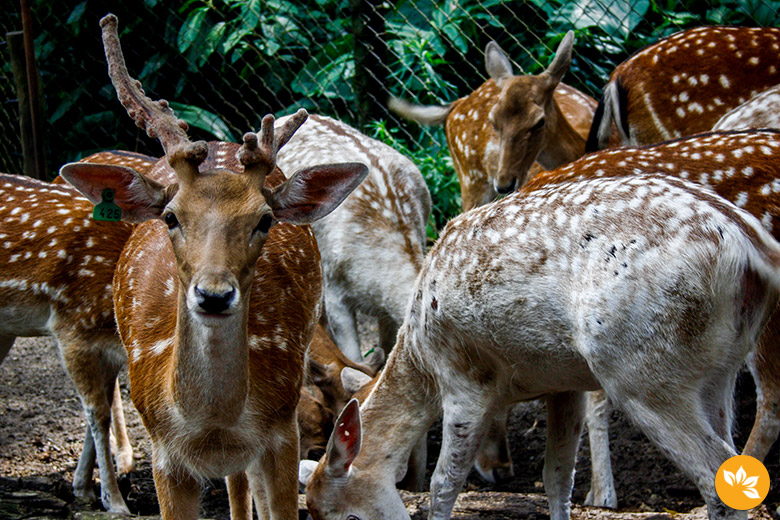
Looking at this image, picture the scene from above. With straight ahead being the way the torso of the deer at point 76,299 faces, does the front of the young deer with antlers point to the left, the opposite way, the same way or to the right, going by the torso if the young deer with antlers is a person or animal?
to the right

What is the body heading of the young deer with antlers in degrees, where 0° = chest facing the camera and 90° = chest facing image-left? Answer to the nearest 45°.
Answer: approximately 0°

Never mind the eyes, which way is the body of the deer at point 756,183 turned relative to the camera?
to the viewer's left

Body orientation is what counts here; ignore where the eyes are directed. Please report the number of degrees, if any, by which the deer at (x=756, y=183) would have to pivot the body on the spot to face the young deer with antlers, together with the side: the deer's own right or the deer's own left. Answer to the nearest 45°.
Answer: approximately 45° to the deer's own left

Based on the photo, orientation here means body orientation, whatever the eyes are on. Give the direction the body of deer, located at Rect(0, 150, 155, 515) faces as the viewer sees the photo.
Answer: to the viewer's right

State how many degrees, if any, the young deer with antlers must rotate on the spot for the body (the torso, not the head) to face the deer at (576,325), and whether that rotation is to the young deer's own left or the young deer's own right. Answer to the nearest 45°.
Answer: approximately 90° to the young deer's own left

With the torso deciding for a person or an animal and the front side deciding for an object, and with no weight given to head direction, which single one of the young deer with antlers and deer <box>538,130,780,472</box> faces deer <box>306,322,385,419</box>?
deer <box>538,130,780,472</box>

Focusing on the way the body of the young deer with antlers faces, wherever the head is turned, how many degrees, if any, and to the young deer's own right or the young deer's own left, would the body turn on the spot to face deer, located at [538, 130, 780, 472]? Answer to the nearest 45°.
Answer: approximately 90° to the young deer's own left
